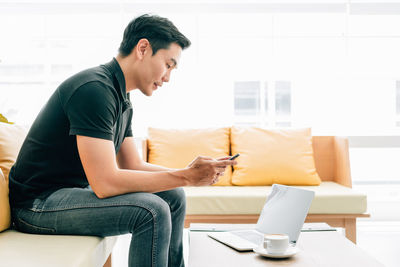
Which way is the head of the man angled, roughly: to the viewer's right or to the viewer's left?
to the viewer's right

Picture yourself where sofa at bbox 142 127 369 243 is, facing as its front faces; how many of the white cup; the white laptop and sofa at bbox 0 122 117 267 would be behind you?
0

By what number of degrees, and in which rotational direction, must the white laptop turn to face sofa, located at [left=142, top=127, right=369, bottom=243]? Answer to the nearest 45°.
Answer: approximately 135° to its right

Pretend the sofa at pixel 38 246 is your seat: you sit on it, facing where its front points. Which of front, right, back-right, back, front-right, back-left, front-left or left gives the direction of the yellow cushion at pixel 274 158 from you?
front-left

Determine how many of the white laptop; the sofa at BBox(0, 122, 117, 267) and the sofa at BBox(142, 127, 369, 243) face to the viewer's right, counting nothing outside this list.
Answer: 1

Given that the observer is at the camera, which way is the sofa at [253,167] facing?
facing the viewer

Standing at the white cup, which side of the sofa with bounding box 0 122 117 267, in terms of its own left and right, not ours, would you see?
front

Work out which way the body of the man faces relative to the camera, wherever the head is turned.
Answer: to the viewer's right

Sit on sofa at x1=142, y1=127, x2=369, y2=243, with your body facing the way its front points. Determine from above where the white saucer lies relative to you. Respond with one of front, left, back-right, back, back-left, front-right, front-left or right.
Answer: front

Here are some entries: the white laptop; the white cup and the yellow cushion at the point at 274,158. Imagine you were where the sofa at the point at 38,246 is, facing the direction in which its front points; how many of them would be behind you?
0

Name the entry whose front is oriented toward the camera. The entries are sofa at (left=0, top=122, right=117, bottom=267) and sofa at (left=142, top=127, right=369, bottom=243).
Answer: sofa at (left=142, top=127, right=369, bottom=243)

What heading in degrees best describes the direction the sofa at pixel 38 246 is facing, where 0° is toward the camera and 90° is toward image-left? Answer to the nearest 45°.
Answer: approximately 270°

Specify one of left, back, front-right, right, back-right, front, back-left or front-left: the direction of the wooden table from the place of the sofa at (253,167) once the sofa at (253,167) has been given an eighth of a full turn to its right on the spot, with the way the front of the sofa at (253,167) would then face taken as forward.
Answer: front-left

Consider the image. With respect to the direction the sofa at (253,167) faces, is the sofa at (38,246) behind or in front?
in front

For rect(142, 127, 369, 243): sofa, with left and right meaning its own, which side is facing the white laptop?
front

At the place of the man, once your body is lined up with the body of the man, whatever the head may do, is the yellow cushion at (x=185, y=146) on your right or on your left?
on your left

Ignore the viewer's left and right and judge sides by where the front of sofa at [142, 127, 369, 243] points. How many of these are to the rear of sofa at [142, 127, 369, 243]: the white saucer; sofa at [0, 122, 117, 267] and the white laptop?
0
